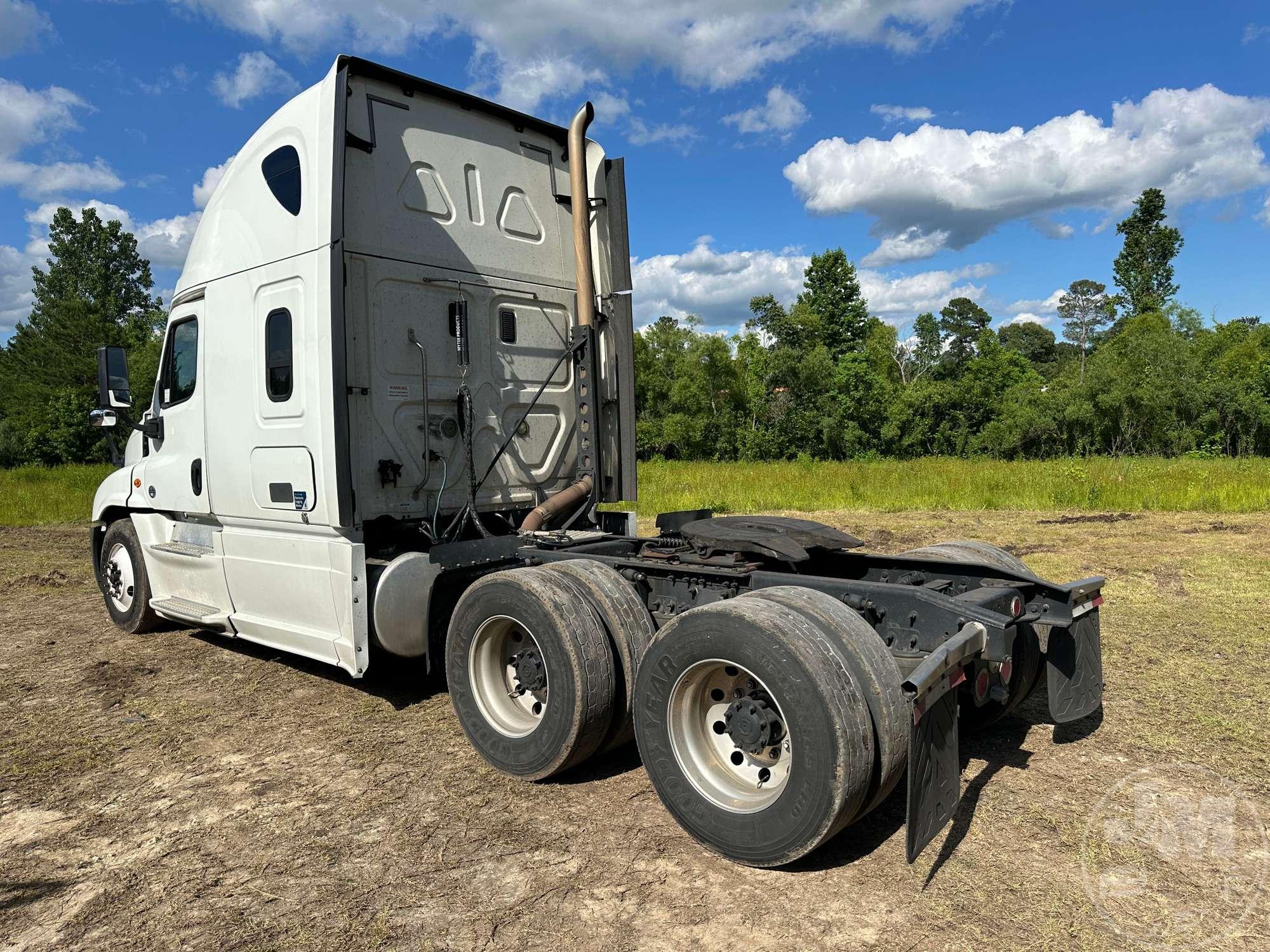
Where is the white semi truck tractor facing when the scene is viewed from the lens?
facing away from the viewer and to the left of the viewer
